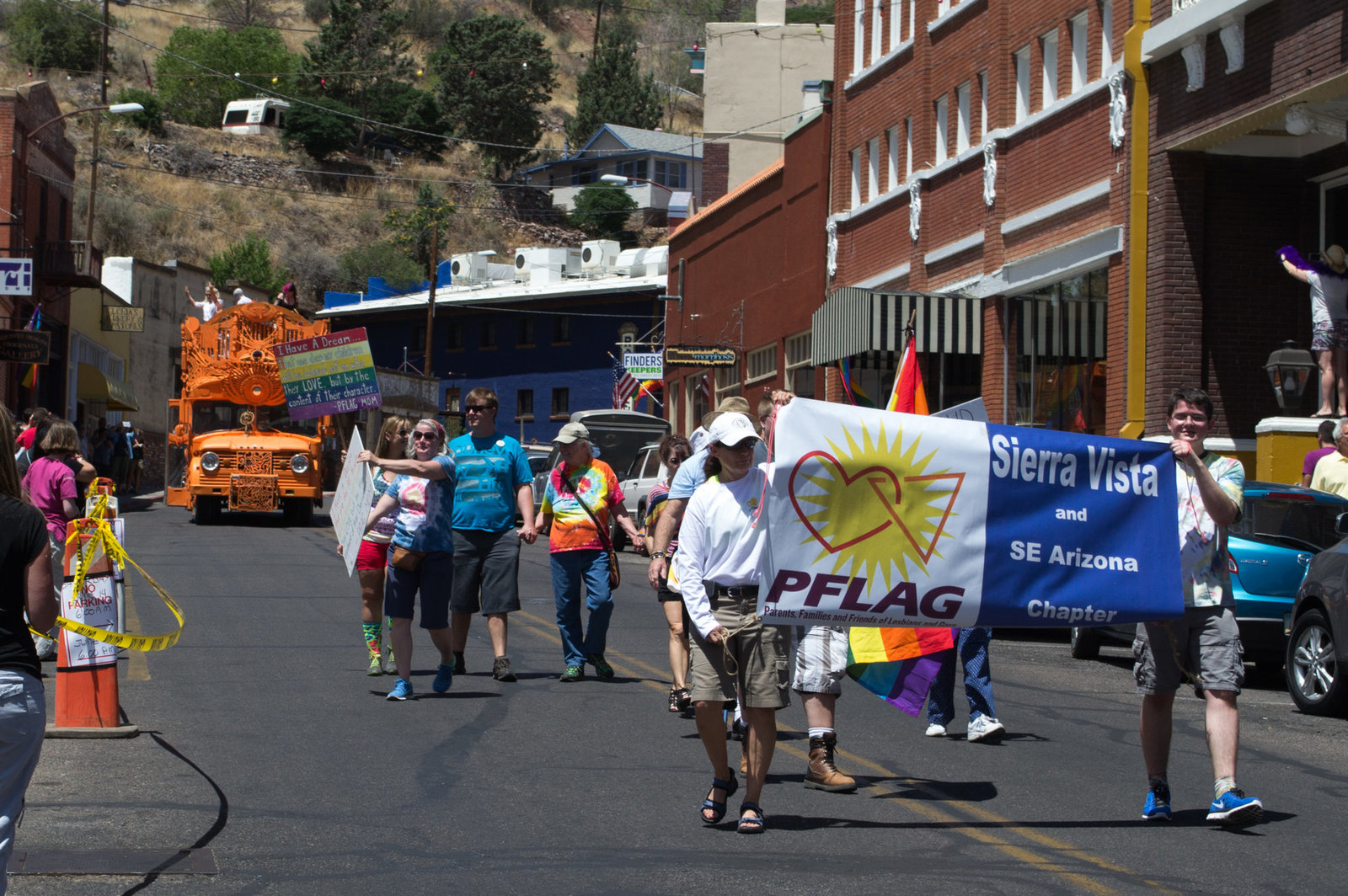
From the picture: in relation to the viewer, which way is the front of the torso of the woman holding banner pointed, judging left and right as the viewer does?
facing the viewer

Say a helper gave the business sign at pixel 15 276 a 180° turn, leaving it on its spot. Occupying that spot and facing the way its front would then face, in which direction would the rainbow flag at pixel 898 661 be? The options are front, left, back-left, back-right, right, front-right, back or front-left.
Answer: back

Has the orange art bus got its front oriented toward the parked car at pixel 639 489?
no

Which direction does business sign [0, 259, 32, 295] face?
toward the camera

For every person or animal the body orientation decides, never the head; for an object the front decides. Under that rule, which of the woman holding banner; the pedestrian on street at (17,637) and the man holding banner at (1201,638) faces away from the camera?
the pedestrian on street

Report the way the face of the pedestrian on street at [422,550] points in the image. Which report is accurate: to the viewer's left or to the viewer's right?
to the viewer's left

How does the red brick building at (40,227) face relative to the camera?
to the viewer's right

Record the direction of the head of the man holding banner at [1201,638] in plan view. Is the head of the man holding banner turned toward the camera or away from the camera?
toward the camera

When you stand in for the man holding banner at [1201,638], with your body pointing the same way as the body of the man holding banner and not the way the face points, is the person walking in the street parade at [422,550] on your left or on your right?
on your right

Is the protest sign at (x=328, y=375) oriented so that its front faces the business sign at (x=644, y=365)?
no

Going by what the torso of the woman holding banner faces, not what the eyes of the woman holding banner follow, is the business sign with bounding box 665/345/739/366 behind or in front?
behind
